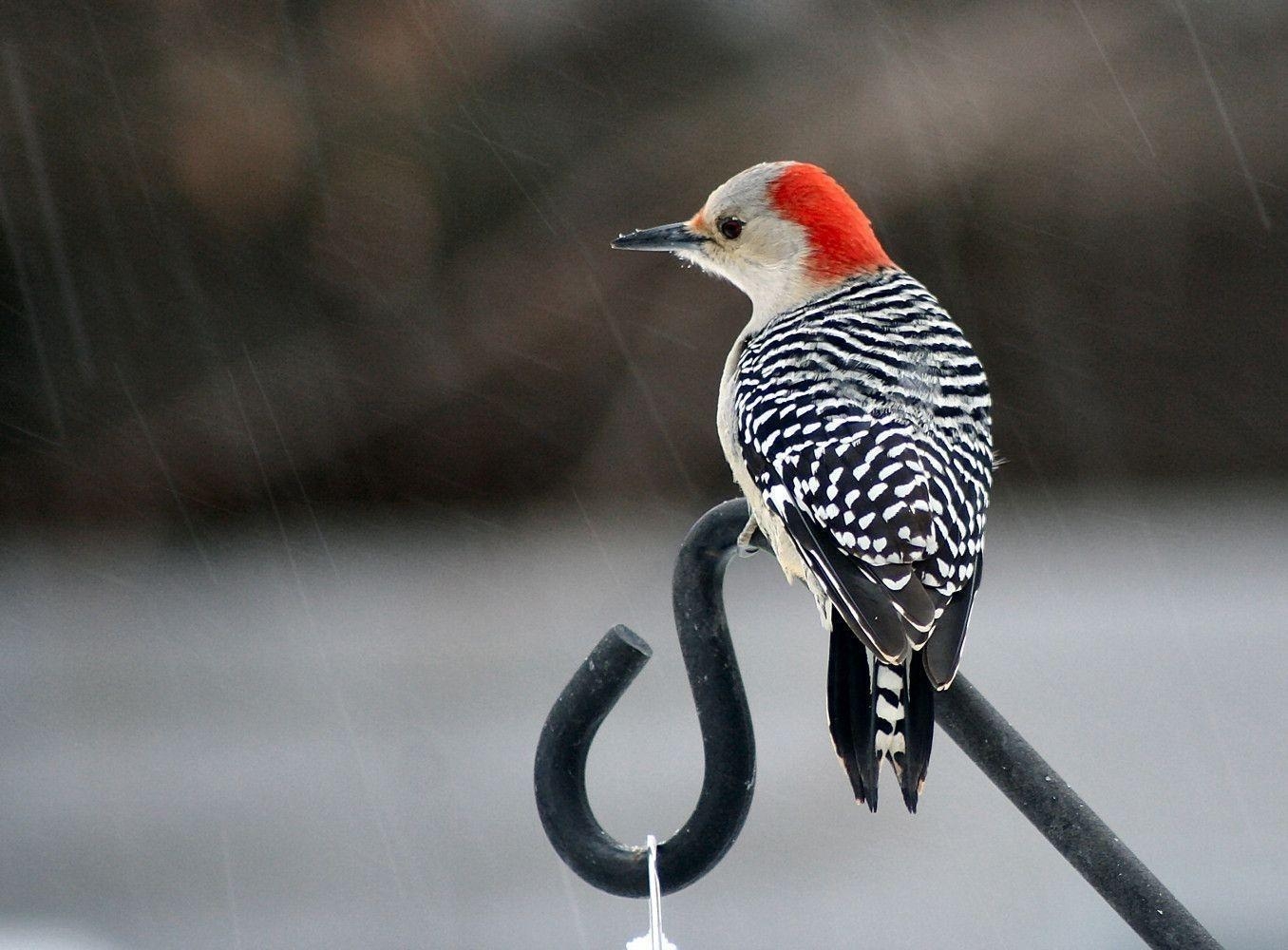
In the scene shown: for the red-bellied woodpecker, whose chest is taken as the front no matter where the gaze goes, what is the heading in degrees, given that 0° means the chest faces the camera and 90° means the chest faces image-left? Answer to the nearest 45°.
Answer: approximately 135°

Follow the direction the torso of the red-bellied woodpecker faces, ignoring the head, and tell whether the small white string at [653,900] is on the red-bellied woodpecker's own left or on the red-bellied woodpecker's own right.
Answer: on the red-bellied woodpecker's own left
